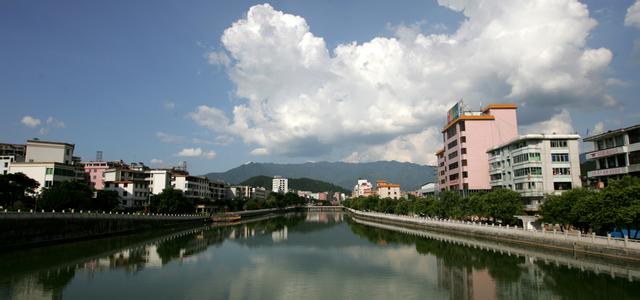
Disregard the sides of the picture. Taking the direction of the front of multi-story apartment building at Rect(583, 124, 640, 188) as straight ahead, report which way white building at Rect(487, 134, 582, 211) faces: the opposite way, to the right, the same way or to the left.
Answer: the same way

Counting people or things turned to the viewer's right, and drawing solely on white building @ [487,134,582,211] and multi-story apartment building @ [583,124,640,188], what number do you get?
0

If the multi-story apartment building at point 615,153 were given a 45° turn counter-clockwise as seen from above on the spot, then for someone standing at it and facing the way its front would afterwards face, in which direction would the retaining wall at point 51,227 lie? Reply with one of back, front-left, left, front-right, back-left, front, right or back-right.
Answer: front-right

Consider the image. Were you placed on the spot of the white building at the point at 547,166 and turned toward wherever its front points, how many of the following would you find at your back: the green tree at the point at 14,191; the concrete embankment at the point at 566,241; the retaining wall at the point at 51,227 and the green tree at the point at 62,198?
0

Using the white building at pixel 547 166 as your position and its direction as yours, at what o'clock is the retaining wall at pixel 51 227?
The retaining wall is roughly at 12 o'clock from the white building.

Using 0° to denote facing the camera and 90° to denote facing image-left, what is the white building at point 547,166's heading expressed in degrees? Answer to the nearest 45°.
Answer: approximately 45°

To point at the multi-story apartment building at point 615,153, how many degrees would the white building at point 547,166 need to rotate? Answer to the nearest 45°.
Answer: approximately 90° to its left

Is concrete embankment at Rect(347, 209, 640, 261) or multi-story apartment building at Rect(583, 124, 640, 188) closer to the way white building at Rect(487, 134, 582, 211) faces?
the concrete embankment

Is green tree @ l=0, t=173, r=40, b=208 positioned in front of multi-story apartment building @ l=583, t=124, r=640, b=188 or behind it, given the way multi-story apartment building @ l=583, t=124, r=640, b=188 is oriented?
in front

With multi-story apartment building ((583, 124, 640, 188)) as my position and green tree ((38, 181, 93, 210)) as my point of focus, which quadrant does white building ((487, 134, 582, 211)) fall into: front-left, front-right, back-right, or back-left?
front-right

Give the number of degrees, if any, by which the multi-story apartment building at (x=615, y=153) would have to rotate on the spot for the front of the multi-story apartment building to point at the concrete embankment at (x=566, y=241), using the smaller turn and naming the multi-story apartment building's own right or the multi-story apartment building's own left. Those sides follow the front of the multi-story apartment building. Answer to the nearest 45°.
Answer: approximately 45° to the multi-story apartment building's own left

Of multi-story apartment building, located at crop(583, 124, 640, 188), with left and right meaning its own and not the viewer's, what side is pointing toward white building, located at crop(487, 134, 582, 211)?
right

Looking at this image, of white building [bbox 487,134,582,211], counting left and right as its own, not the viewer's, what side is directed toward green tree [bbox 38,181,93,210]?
front

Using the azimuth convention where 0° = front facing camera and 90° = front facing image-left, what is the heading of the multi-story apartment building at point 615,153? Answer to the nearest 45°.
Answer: approximately 45°

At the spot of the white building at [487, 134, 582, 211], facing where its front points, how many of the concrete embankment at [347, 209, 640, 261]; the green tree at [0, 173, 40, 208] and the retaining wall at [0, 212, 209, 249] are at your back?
0

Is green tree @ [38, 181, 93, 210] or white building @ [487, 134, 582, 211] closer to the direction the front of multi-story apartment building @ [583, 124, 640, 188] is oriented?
the green tree
